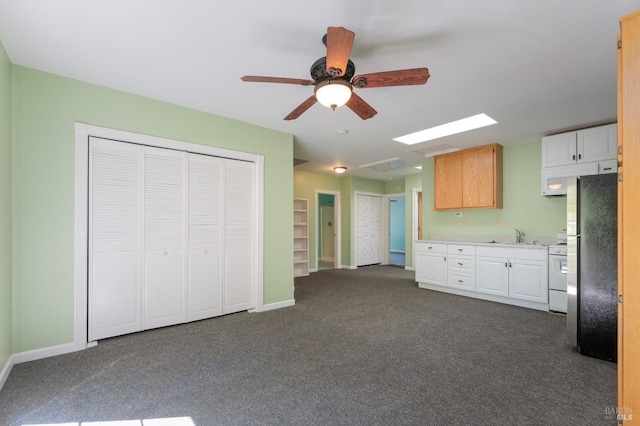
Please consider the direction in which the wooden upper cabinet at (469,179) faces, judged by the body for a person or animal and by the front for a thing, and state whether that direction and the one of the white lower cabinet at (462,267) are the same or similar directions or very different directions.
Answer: same or similar directions

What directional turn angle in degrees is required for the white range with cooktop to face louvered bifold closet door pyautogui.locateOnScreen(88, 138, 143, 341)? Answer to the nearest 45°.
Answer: approximately 45° to its right

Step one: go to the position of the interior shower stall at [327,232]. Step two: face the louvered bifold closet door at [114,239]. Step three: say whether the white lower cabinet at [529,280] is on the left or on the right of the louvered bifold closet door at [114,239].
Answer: left

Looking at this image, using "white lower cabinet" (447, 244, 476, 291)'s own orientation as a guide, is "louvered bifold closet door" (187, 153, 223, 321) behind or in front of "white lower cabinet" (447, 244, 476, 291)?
in front

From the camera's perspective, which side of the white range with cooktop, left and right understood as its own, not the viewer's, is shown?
front

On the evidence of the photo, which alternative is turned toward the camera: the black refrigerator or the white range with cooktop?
the white range with cooktop

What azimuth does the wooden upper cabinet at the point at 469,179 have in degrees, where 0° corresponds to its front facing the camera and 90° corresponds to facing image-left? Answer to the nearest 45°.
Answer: approximately 45°

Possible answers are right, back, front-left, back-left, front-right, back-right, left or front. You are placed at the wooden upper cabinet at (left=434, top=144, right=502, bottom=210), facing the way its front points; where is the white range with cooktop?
left

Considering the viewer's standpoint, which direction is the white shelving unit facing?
facing the viewer and to the right of the viewer
